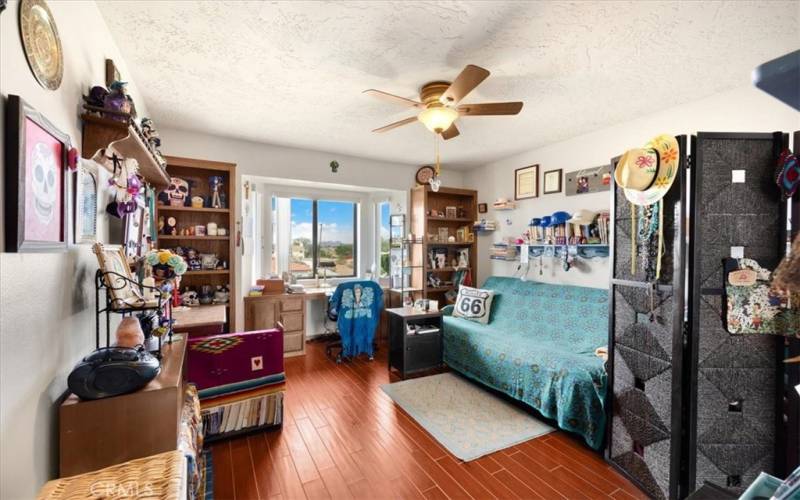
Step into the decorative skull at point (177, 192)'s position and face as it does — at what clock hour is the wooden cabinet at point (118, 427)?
The wooden cabinet is roughly at 12 o'clock from the decorative skull.

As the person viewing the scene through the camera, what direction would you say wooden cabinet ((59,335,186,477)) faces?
facing to the right of the viewer

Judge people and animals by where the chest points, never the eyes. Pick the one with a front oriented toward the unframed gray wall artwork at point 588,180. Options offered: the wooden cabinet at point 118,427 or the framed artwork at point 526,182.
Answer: the wooden cabinet

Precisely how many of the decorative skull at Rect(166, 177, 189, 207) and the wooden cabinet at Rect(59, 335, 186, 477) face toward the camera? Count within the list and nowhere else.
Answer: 1
